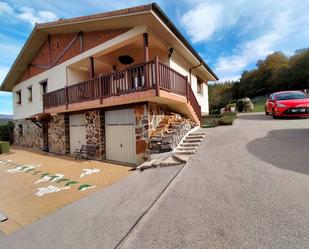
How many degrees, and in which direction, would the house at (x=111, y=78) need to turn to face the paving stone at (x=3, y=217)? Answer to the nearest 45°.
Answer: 0° — it already faces it

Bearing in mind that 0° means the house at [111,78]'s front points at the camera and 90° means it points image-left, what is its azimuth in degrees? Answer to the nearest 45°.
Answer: approximately 45°

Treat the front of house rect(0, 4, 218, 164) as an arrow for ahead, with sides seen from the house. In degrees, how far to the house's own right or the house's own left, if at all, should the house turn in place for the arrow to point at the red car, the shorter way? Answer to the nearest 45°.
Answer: approximately 135° to the house's own left

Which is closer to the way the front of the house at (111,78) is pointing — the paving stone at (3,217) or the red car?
the paving stone
